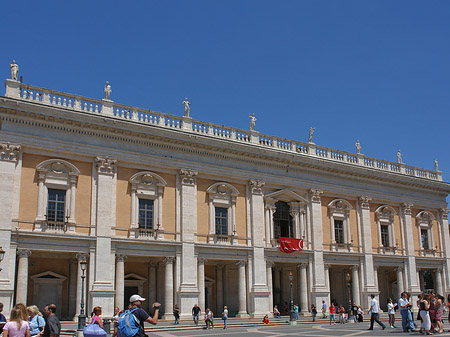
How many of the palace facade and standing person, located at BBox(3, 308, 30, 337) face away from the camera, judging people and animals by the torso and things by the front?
1

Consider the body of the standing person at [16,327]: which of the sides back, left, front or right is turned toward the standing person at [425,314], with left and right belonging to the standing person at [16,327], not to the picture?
right

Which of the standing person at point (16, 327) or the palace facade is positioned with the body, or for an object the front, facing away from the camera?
the standing person

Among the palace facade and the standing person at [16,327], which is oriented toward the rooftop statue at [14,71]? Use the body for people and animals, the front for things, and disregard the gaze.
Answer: the standing person

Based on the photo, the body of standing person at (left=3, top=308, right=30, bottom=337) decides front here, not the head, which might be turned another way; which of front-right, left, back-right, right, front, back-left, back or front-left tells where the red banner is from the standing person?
front-right

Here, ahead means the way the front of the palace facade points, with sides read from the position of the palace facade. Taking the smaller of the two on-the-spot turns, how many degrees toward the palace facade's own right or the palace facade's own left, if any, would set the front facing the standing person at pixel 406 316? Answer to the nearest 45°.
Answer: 0° — it already faces them

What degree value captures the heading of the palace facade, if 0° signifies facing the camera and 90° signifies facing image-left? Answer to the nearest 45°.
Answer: approximately 315°

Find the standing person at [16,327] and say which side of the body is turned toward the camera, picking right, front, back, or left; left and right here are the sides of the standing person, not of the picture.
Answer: back

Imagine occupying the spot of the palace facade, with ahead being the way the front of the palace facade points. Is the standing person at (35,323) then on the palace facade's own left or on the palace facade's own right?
on the palace facade's own right
